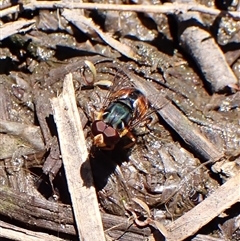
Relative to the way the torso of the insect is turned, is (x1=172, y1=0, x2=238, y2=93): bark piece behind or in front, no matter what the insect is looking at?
behind

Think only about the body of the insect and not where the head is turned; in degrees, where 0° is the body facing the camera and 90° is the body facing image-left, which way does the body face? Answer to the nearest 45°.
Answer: approximately 45°

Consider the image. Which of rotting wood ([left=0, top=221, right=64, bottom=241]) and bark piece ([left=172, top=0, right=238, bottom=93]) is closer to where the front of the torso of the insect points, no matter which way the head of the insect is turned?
the rotting wood
